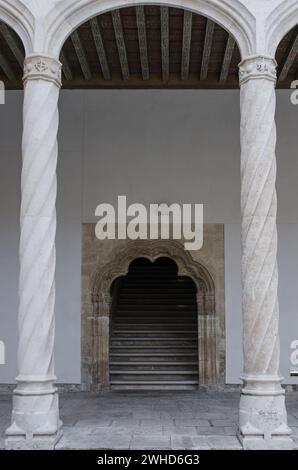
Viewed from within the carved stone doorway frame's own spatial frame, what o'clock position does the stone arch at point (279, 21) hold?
The stone arch is roughly at 11 o'clock from the carved stone doorway frame.

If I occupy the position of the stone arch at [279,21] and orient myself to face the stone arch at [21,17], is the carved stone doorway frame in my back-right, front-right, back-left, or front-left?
front-right

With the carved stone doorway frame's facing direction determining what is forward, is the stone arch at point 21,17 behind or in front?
in front

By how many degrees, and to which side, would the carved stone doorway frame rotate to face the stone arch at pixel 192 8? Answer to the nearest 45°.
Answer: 0° — it already faces it

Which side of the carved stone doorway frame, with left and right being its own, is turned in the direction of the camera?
front
